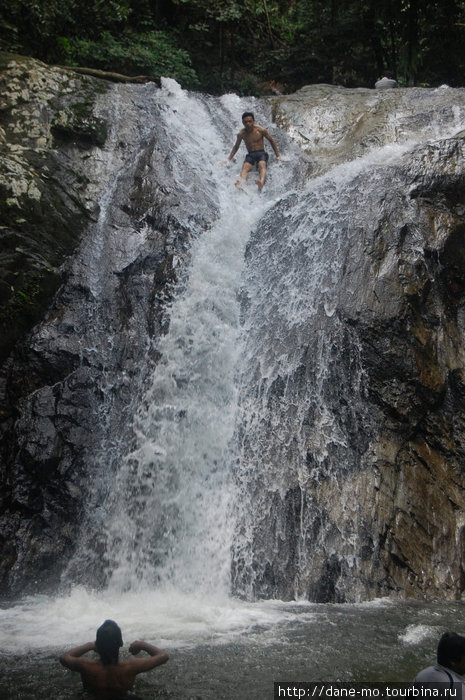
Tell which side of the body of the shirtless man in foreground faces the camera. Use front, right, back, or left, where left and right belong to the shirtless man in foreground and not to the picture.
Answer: back

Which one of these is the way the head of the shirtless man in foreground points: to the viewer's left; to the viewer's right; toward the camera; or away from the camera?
away from the camera
